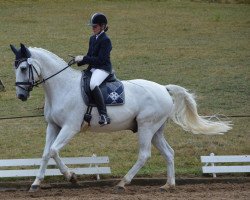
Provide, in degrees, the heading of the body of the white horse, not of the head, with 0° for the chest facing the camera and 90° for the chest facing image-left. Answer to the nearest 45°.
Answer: approximately 90°
